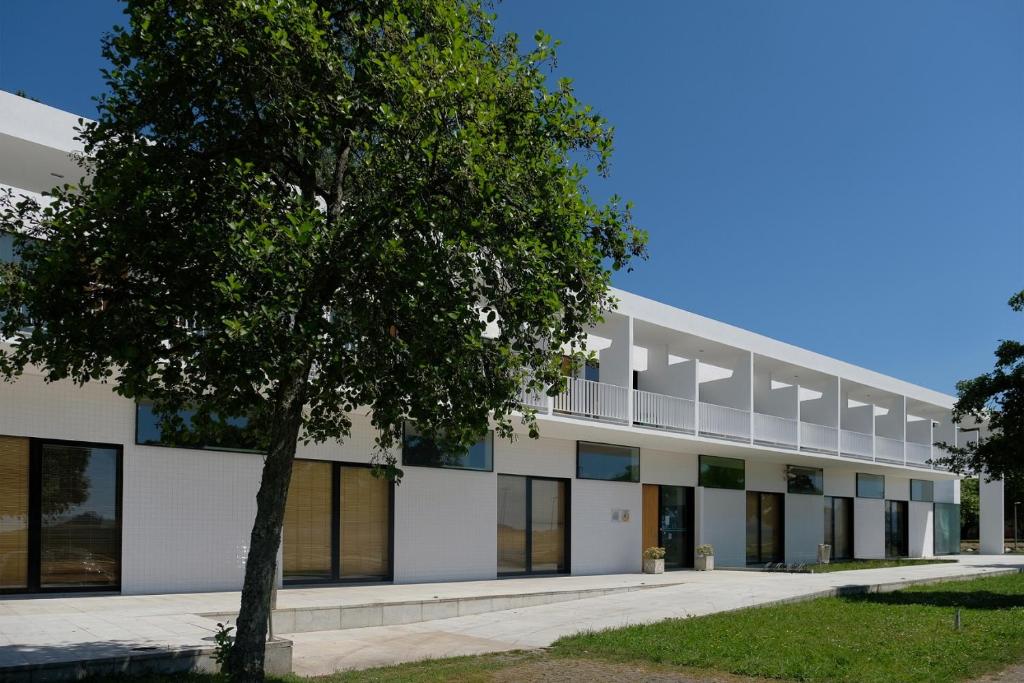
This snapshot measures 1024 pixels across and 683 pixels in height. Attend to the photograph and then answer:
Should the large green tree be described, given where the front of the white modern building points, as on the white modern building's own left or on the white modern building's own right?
on the white modern building's own right

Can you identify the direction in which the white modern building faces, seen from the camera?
facing the viewer and to the right of the viewer
